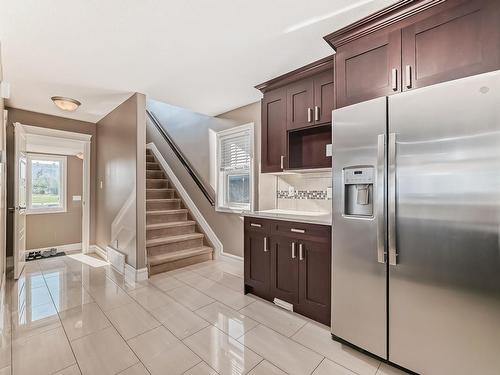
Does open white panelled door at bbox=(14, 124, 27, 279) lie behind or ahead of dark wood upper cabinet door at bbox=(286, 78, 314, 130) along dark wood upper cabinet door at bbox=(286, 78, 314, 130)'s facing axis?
ahead

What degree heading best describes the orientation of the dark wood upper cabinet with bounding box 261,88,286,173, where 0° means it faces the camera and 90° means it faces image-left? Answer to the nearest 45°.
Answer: approximately 45°

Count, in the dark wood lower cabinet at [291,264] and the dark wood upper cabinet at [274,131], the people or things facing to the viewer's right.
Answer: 0
